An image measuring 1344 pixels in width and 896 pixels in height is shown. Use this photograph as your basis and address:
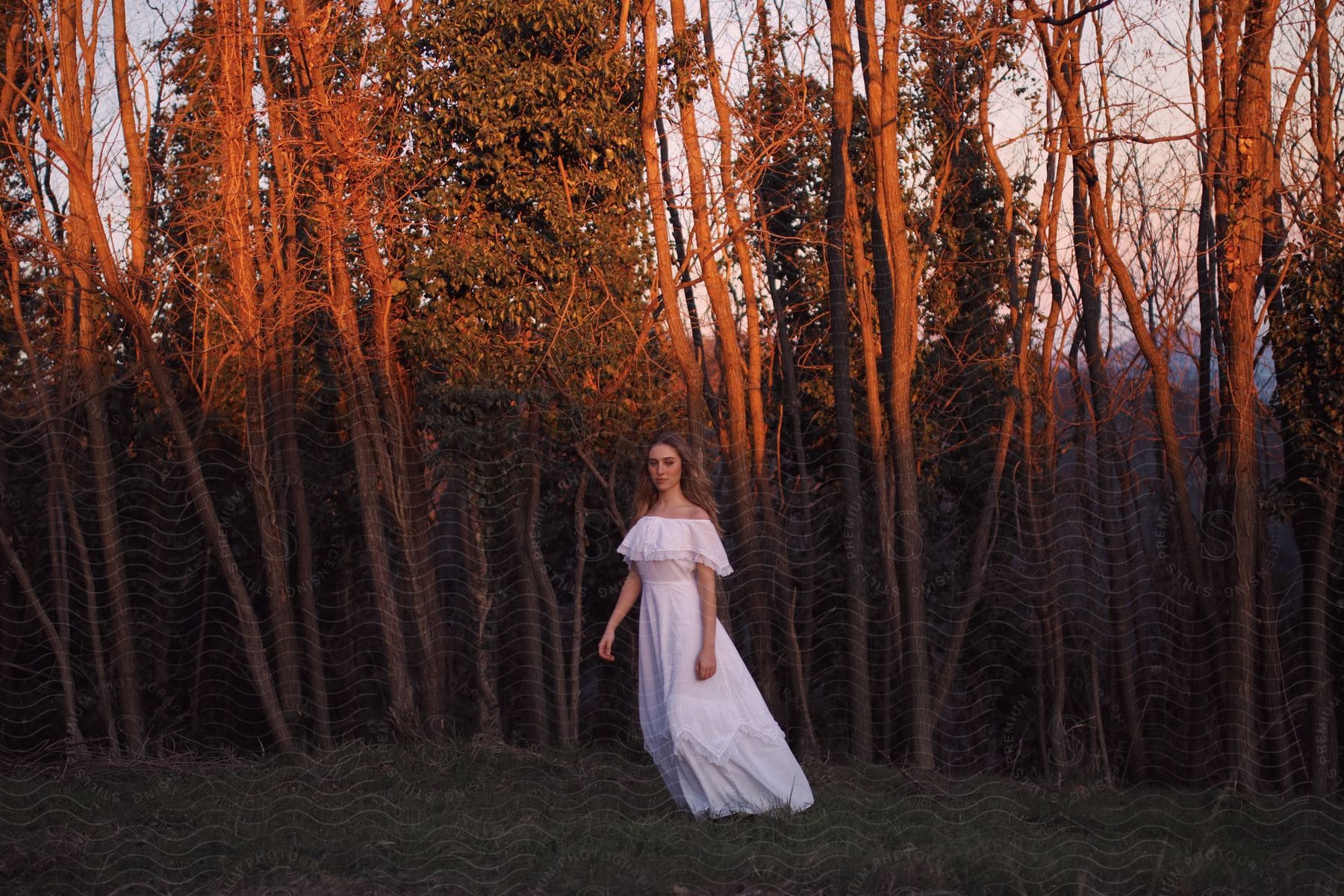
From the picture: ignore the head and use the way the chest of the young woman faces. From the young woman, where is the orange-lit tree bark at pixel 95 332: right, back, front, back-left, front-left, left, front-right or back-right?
right

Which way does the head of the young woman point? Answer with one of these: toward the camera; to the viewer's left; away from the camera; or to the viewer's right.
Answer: toward the camera

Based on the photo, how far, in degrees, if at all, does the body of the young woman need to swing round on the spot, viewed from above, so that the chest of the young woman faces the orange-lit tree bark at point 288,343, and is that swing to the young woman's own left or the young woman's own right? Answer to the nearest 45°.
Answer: approximately 90° to the young woman's own right

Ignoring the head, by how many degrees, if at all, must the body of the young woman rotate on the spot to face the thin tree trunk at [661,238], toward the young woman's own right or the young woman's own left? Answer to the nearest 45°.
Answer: approximately 135° to the young woman's own right

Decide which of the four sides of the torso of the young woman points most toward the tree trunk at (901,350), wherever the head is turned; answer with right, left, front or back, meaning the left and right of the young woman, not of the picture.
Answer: back

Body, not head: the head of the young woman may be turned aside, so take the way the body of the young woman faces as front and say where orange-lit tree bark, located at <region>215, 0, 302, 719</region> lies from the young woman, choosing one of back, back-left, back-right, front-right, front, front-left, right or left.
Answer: right

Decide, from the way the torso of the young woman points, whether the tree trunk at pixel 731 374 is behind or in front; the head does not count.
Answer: behind

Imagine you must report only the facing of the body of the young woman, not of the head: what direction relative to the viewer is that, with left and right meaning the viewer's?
facing the viewer and to the left of the viewer
